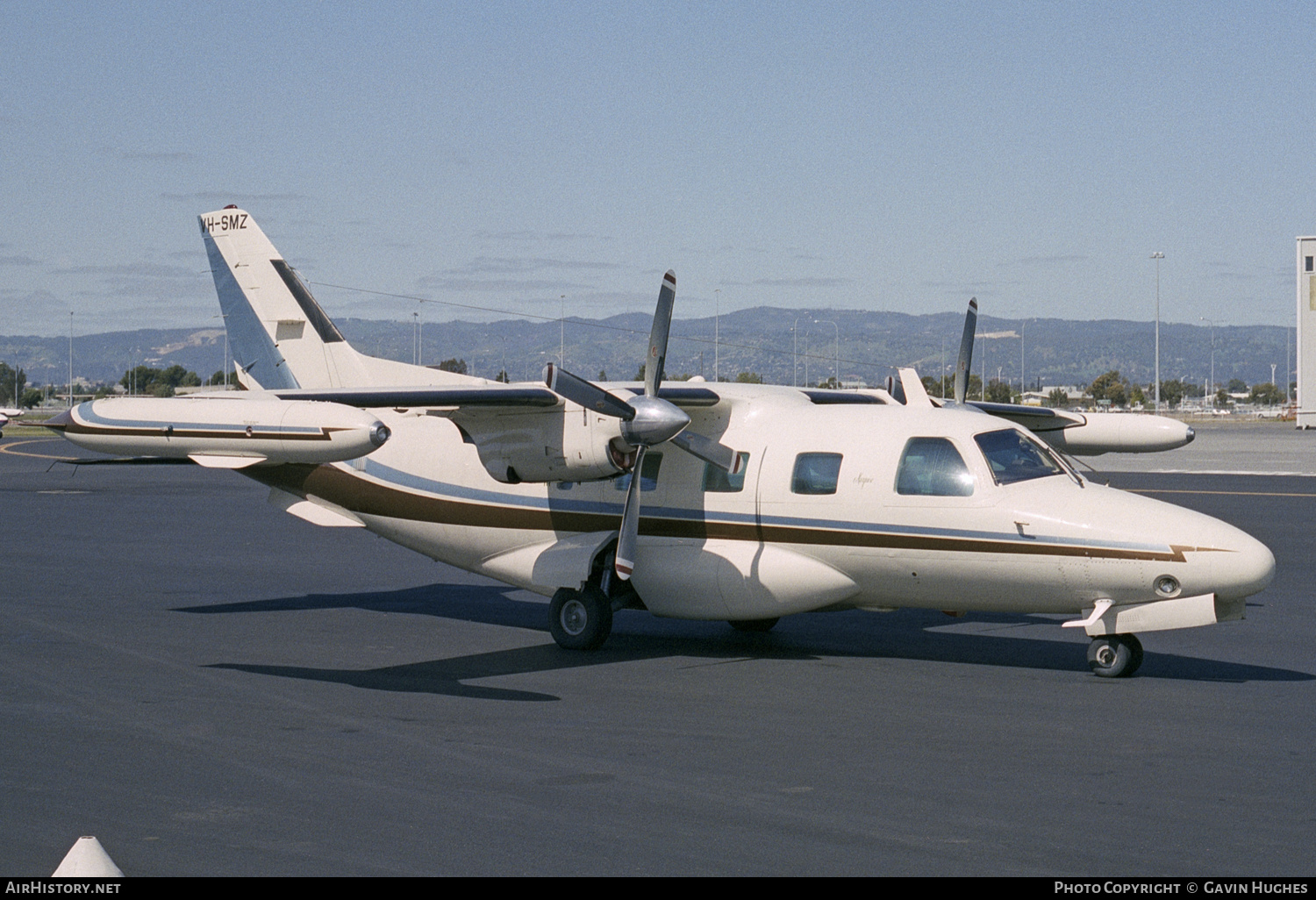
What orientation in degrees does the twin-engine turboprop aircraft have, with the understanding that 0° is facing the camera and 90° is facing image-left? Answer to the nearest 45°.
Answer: approximately 315°
